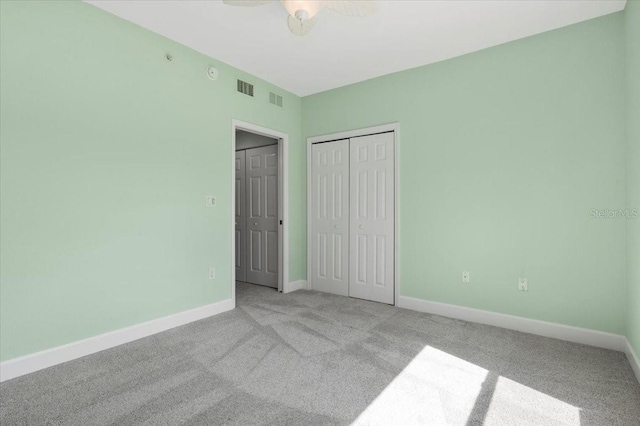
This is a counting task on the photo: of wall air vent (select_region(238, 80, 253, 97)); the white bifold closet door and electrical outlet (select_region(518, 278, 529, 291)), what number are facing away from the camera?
0

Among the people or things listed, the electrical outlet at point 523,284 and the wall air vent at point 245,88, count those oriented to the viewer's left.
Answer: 0

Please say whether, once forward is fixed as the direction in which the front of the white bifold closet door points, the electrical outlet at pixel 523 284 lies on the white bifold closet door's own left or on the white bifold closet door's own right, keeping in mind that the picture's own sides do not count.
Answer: on the white bifold closet door's own left

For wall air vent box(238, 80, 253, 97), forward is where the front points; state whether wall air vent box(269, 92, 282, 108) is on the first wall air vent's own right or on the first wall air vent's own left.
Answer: on the first wall air vent's own left

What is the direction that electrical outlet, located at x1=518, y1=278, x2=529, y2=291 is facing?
toward the camera

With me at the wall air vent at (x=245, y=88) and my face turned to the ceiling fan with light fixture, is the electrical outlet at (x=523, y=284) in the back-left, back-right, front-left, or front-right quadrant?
front-left

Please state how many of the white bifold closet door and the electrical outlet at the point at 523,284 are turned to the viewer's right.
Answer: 0

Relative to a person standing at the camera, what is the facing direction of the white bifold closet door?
facing the viewer and to the left of the viewer

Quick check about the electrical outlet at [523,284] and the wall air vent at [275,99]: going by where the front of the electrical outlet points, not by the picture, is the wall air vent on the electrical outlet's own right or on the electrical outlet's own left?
on the electrical outlet's own right

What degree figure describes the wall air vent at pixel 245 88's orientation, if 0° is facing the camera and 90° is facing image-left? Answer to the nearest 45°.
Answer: approximately 315°

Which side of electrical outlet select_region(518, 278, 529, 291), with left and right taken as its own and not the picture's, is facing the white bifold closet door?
right

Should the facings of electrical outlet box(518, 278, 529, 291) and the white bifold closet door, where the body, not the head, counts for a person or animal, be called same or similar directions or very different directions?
same or similar directions

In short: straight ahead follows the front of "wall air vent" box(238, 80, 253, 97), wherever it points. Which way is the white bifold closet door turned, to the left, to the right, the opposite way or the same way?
to the right
